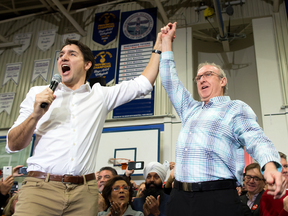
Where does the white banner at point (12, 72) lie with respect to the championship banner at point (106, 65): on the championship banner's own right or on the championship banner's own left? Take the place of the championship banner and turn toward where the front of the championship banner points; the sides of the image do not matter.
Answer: on the championship banner's own right

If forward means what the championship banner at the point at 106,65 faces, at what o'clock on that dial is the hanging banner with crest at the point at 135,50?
The hanging banner with crest is roughly at 10 o'clock from the championship banner.
